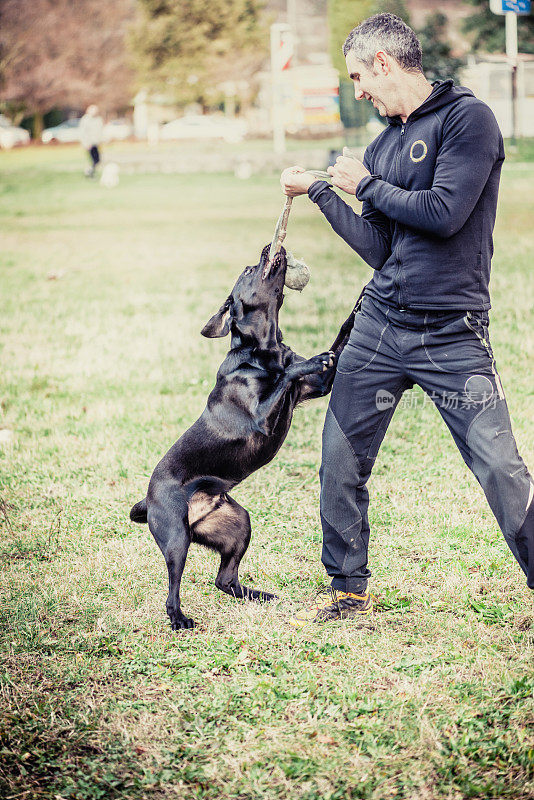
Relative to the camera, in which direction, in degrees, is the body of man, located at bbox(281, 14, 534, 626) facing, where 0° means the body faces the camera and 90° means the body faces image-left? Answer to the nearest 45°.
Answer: approximately 45°

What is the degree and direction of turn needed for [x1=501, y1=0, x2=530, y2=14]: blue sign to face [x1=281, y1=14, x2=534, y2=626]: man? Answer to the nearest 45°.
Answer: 0° — it already faces them

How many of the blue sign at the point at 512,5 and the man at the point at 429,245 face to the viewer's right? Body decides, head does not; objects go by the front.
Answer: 0

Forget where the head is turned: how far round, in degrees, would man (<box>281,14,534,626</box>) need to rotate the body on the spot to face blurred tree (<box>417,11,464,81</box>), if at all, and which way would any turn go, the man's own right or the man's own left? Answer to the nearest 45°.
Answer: approximately 135° to the man's own right

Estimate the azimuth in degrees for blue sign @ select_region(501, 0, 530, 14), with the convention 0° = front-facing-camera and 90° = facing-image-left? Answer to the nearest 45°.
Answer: approximately 0°

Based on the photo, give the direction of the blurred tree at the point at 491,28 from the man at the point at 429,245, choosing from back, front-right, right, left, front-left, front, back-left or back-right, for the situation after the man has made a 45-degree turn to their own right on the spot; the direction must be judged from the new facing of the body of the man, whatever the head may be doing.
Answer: right

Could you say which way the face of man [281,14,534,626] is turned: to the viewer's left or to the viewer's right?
to the viewer's left

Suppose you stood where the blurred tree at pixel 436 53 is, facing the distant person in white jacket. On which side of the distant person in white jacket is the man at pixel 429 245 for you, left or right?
left

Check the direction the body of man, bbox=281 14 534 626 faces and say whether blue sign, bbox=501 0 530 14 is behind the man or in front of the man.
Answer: behind

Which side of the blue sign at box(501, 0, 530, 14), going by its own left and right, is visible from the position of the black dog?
front

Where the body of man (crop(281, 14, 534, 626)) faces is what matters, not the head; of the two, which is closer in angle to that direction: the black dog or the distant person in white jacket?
the black dog
